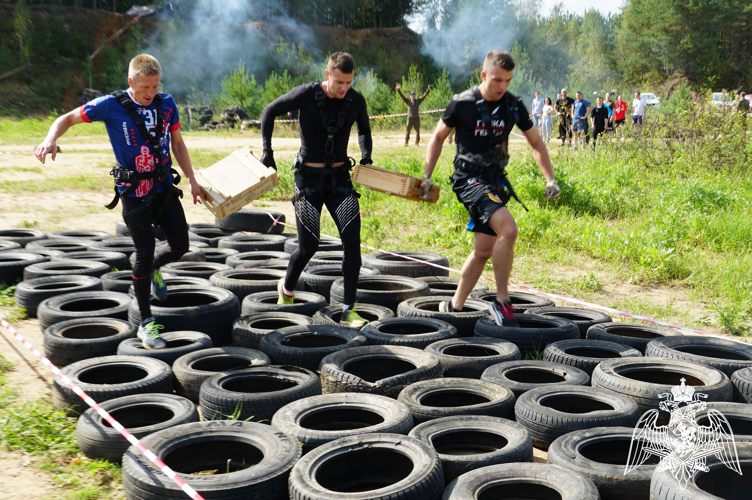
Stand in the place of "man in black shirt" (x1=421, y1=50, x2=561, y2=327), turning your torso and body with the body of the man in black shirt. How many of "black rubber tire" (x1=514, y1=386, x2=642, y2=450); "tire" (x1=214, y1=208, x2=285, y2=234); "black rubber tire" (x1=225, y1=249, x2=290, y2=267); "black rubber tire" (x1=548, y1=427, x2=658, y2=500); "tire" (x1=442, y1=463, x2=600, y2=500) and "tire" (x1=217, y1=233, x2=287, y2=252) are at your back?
3

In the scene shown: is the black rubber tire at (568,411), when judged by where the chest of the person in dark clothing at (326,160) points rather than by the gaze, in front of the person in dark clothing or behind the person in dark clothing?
in front

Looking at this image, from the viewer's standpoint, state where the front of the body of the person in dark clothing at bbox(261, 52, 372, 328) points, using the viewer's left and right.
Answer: facing the viewer and to the right of the viewer

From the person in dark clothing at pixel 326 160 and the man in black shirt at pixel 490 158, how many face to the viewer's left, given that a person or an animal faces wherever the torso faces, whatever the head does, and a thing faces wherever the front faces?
0

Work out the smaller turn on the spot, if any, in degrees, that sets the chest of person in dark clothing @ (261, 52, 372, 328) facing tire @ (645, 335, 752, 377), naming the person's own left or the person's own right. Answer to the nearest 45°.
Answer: approximately 45° to the person's own left

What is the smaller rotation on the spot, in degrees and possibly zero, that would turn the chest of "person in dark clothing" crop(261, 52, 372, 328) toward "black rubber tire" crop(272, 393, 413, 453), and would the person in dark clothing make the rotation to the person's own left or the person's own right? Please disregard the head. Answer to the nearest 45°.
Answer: approximately 45° to the person's own right

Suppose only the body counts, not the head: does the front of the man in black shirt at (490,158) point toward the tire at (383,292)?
no

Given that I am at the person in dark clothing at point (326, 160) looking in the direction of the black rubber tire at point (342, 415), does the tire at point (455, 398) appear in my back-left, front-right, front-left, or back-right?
front-left

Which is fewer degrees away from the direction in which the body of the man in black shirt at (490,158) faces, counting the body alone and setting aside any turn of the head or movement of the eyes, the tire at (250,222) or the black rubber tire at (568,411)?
the black rubber tire

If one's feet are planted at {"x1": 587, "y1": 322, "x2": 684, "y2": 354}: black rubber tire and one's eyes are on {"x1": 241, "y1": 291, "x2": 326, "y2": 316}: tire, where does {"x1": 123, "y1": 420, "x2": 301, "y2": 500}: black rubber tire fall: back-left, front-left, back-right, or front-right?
front-left

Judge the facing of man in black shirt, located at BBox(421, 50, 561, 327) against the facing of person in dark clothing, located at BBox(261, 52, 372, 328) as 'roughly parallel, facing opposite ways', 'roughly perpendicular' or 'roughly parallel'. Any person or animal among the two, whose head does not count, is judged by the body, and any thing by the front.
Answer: roughly parallel

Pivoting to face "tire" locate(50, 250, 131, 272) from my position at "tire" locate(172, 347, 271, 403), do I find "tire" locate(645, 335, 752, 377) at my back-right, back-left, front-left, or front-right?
back-right

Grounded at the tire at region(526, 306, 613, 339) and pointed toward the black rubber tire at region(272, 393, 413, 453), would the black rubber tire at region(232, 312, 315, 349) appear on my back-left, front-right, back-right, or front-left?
front-right

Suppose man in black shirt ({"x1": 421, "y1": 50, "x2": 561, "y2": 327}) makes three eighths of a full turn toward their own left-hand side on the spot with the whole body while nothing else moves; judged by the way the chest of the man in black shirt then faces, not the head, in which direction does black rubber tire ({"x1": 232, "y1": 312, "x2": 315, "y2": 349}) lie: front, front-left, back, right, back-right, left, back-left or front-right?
left

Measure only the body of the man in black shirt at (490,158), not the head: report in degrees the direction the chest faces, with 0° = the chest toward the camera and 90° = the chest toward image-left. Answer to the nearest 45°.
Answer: approximately 315°

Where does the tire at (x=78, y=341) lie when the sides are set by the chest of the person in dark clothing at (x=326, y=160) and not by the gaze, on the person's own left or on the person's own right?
on the person's own right
